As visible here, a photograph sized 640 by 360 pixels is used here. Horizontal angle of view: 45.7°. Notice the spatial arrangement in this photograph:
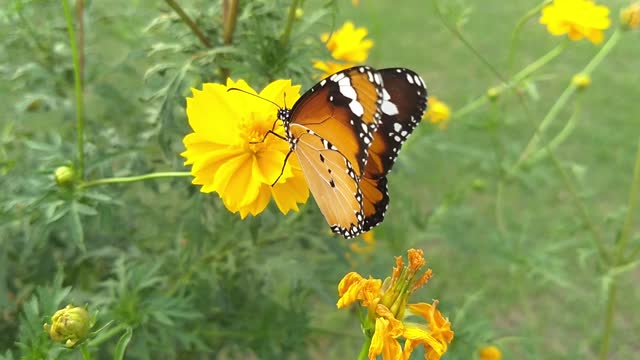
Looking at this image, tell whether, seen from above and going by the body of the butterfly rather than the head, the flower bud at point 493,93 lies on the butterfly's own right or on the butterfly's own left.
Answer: on the butterfly's own right

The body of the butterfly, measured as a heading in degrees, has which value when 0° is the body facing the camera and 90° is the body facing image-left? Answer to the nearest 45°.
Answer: approximately 90°

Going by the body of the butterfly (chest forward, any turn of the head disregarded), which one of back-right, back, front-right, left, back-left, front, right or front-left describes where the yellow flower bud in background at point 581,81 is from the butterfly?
back-right

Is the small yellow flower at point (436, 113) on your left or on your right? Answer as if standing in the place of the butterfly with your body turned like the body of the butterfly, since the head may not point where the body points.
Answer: on your right

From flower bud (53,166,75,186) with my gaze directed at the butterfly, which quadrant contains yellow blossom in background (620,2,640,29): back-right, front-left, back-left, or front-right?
front-left

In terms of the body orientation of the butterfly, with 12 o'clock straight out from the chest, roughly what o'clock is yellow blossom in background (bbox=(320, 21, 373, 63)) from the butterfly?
The yellow blossom in background is roughly at 3 o'clock from the butterfly.
